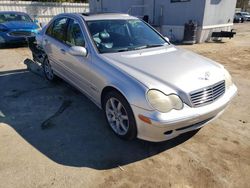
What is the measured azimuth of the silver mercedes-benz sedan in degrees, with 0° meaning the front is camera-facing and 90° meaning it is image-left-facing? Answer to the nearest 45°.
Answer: approximately 315°

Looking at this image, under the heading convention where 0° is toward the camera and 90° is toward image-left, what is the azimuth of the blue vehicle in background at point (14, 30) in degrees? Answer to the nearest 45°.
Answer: approximately 315°

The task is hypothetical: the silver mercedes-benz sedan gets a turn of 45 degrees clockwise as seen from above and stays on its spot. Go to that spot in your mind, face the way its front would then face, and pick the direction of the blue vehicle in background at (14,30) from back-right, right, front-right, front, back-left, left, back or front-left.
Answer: back-right

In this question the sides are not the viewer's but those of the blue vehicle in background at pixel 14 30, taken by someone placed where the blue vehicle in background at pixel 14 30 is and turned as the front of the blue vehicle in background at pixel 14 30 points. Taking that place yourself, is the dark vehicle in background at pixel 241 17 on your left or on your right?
on your left
